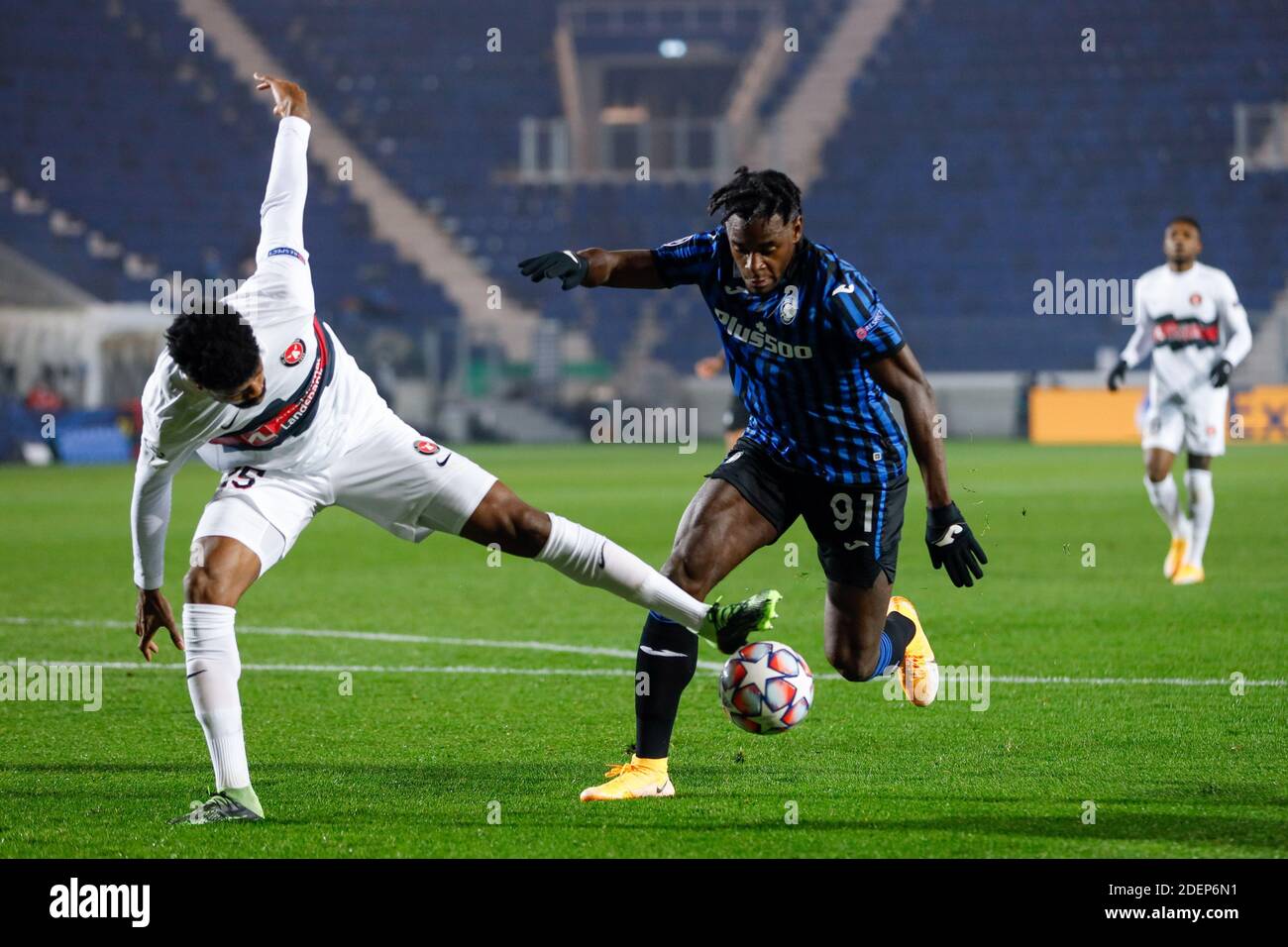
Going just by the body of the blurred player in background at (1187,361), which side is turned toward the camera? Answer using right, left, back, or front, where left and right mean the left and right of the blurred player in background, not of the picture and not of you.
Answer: front

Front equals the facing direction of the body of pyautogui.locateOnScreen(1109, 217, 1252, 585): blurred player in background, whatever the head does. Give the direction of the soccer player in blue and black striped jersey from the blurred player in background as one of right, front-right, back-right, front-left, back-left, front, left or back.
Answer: front

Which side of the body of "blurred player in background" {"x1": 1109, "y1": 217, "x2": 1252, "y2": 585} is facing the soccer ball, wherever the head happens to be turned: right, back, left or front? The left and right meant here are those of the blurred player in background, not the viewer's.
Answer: front

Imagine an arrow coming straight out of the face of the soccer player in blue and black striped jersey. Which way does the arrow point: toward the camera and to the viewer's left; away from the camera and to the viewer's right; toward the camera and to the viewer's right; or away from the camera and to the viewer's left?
toward the camera and to the viewer's left

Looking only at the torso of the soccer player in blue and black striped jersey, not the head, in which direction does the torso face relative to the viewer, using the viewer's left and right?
facing the viewer and to the left of the viewer

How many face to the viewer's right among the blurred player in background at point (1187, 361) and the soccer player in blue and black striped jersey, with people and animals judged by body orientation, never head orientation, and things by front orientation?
0

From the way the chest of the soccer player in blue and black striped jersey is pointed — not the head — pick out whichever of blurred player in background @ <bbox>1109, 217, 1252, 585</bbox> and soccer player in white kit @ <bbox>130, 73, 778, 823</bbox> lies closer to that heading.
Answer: the soccer player in white kit

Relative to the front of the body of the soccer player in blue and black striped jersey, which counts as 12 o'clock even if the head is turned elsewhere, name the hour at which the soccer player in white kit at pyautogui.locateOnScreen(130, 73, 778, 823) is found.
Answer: The soccer player in white kit is roughly at 1 o'clock from the soccer player in blue and black striped jersey.

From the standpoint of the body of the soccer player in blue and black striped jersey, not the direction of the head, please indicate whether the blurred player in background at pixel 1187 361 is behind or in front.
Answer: behind
